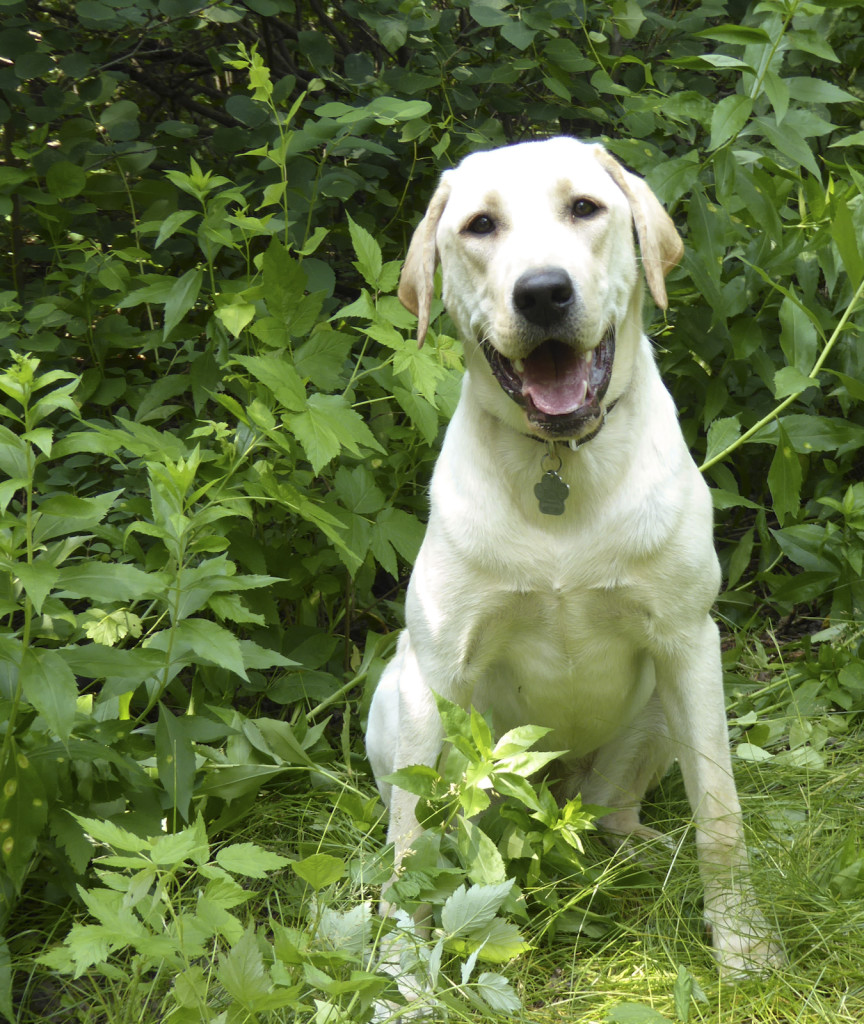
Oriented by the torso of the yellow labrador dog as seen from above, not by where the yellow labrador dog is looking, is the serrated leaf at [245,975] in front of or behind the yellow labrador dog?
in front

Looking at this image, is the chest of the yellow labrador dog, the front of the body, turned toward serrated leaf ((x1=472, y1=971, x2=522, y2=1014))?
yes

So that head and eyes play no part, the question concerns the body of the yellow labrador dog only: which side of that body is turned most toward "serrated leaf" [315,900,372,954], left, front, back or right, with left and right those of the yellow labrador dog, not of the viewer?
right

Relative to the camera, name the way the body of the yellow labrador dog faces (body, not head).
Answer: toward the camera

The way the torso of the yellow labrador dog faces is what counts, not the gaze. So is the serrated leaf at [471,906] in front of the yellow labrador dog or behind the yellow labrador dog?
in front

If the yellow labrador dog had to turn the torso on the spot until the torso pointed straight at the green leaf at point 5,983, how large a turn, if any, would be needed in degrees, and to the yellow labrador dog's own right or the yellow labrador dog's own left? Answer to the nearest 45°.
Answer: approximately 45° to the yellow labrador dog's own right

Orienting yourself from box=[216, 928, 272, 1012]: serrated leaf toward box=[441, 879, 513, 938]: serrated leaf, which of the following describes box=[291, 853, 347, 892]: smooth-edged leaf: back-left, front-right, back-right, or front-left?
front-left

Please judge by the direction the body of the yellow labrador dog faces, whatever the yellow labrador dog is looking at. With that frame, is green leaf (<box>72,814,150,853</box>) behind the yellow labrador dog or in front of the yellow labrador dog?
in front
